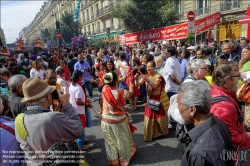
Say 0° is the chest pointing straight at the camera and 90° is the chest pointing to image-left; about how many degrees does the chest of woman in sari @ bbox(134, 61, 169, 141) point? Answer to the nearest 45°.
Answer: approximately 45°

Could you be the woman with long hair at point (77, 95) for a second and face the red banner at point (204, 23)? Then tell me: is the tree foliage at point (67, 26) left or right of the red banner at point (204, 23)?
left

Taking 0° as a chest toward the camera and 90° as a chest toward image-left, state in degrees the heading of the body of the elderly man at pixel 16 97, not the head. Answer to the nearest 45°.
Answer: approximately 225°

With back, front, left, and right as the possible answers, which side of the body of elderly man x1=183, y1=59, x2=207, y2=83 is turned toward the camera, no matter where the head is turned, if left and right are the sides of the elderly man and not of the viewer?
right

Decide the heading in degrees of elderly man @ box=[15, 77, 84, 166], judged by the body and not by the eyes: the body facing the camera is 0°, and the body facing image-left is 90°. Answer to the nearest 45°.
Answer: approximately 225°
